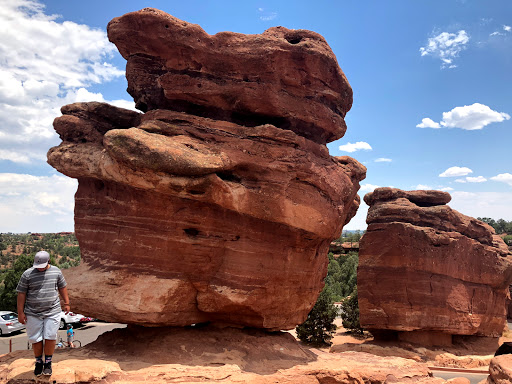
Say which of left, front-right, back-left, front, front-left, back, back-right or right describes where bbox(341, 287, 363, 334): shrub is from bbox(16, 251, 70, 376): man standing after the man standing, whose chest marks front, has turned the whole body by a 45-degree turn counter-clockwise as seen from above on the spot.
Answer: left

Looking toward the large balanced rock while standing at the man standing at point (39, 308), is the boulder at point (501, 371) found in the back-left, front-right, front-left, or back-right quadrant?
front-right

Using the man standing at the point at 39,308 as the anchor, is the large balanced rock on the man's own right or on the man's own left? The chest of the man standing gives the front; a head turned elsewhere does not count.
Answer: on the man's own left

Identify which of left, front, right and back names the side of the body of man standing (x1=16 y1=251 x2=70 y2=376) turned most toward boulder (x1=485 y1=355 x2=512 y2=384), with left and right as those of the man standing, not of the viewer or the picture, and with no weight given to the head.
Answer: left

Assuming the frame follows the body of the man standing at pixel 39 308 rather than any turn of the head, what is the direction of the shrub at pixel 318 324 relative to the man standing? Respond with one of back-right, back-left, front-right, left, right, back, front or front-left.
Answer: back-left

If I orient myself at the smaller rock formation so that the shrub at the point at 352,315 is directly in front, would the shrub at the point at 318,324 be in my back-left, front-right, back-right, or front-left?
front-left
